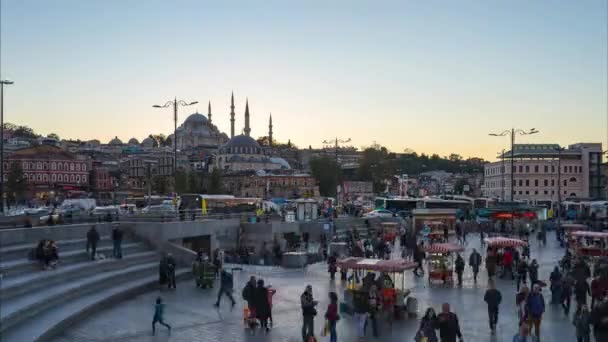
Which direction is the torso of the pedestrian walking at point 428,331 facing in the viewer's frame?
away from the camera

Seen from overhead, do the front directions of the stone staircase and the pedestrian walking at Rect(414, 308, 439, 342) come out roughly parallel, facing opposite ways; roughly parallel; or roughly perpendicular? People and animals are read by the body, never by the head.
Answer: roughly perpendicular

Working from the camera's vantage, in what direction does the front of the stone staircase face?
facing the viewer and to the right of the viewer

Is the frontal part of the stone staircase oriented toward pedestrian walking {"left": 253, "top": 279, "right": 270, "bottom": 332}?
yes

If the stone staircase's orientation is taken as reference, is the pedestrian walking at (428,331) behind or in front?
in front

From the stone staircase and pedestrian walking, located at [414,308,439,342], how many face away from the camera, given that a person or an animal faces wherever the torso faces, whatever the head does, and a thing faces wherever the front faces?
1

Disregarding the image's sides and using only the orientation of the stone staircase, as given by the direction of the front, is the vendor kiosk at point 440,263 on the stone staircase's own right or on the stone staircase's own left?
on the stone staircase's own left

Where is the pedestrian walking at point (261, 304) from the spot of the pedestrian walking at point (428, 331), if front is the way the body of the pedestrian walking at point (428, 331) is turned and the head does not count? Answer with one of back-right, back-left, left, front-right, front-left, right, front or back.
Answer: front-left

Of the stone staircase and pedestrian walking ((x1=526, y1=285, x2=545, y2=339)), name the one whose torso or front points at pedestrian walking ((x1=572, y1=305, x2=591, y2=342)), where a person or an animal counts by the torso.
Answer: the stone staircase
